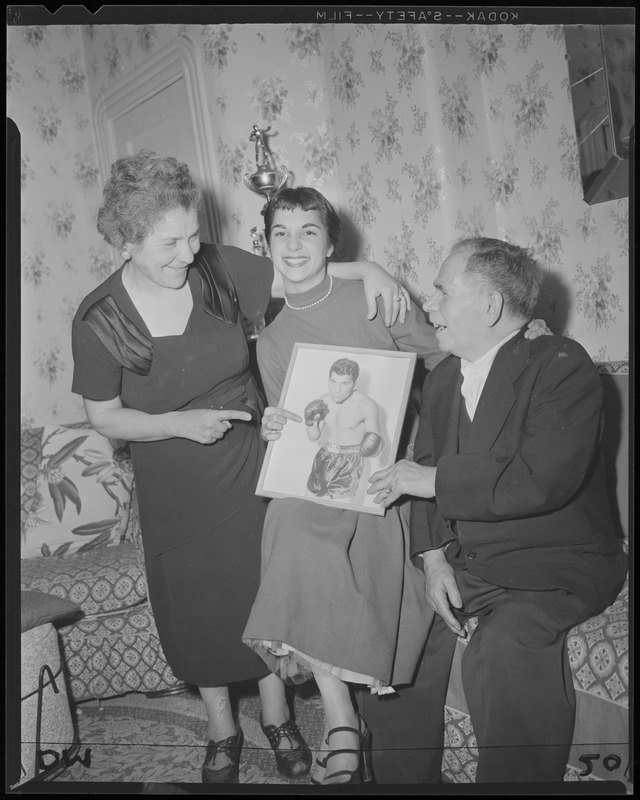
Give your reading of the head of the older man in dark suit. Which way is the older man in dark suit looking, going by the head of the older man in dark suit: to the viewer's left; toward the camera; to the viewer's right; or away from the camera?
to the viewer's left

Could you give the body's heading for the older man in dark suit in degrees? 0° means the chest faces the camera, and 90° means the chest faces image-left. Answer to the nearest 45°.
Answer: approximately 45°

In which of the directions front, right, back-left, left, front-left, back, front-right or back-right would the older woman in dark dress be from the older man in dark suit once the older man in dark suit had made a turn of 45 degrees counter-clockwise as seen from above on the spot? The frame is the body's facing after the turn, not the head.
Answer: right

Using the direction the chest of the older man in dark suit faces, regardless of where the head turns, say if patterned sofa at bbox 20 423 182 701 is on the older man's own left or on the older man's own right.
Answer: on the older man's own right
